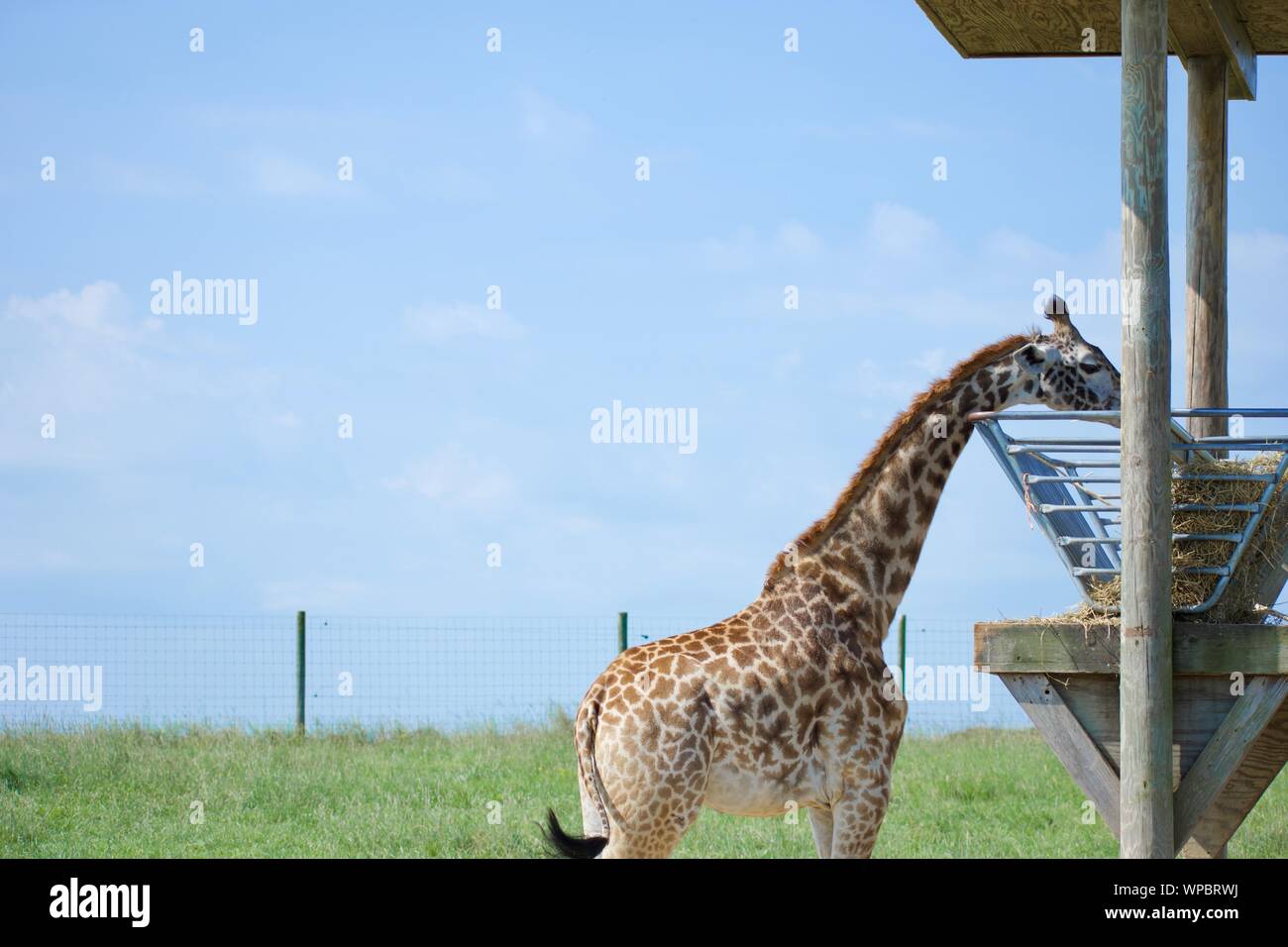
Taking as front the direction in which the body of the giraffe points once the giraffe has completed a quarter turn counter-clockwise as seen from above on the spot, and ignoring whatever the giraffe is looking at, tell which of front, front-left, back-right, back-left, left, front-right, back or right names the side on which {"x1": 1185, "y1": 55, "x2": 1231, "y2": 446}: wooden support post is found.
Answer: front-right

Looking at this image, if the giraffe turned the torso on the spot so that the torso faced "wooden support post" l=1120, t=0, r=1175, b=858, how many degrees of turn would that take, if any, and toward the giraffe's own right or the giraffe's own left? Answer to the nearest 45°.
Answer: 0° — it already faces it

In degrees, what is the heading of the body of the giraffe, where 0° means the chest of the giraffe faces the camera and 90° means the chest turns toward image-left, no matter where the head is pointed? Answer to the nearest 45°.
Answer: approximately 270°

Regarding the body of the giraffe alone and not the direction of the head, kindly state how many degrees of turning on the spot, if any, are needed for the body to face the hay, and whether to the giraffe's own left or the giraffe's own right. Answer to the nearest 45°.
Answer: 0° — it already faces it
